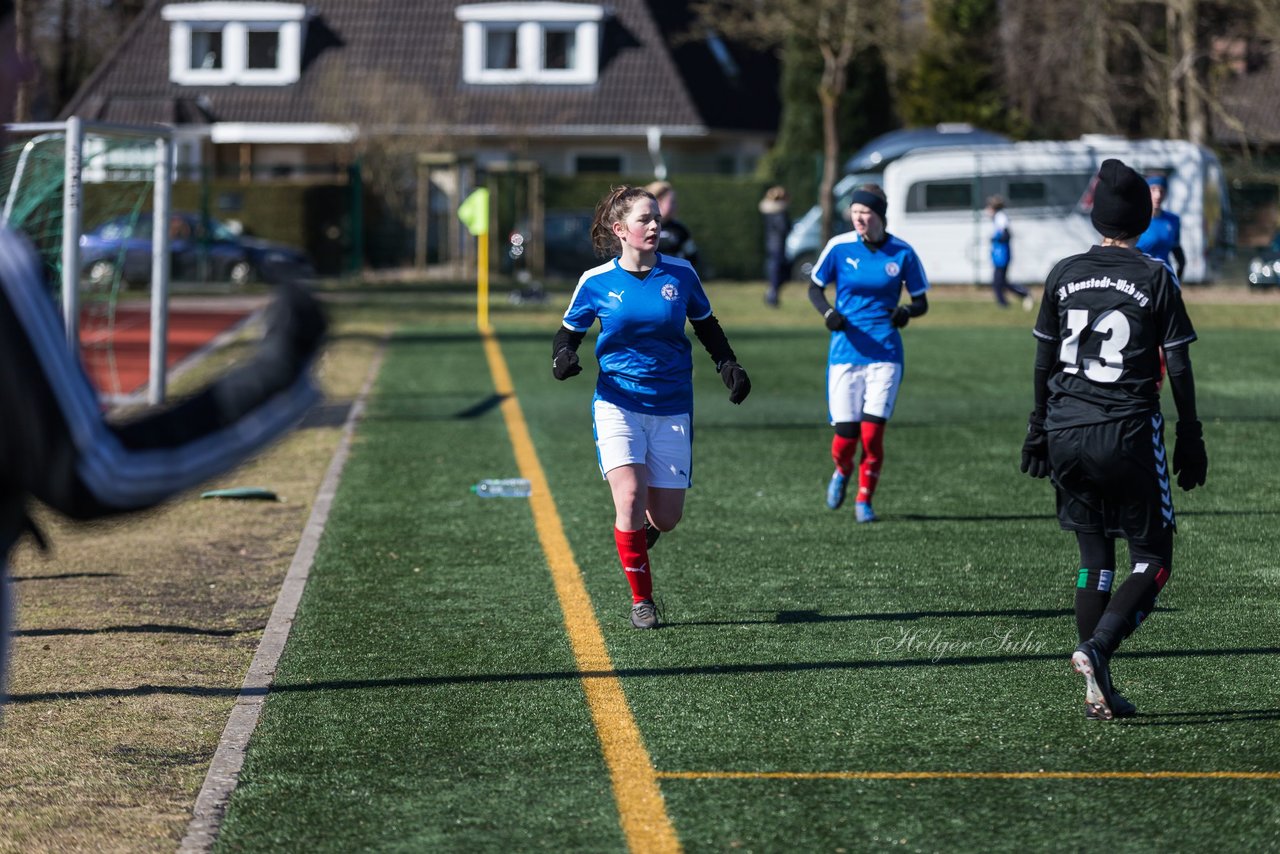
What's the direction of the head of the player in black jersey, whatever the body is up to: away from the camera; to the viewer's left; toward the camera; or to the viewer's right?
away from the camera

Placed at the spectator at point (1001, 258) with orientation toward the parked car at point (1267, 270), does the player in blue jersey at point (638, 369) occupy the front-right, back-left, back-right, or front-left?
back-right

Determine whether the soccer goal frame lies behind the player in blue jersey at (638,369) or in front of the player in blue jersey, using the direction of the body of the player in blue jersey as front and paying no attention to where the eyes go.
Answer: behind

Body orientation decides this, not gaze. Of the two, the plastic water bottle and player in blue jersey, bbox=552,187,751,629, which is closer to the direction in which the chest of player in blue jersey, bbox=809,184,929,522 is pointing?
the player in blue jersey

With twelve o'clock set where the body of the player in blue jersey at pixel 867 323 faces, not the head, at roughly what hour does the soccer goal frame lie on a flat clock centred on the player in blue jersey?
The soccer goal frame is roughly at 4 o'clock from the player in blue jersey.

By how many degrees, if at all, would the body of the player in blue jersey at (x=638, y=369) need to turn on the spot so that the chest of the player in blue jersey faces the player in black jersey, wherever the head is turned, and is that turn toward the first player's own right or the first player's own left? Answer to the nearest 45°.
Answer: approximately 45° to the first player's own left

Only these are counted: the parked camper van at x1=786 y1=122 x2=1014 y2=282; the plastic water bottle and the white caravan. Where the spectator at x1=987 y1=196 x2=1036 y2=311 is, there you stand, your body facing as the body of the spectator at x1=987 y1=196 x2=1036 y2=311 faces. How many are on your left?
1

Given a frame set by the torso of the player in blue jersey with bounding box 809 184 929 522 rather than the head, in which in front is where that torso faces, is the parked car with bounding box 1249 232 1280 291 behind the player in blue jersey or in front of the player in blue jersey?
behind

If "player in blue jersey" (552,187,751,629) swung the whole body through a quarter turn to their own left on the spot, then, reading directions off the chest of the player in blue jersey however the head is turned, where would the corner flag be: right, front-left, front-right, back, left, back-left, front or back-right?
left
